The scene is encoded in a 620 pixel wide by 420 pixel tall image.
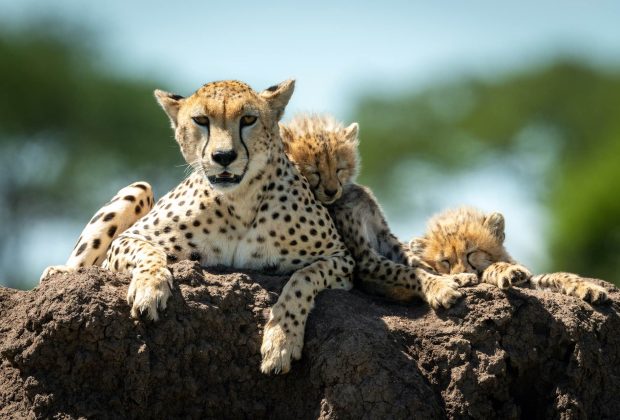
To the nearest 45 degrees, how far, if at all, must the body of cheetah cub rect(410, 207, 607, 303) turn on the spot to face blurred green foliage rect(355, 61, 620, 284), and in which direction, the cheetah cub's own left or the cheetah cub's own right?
approximately 180°

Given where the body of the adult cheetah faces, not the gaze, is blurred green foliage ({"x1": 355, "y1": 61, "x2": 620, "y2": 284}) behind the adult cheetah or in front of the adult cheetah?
behind

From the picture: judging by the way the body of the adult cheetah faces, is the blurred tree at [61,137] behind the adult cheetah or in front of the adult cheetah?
behind

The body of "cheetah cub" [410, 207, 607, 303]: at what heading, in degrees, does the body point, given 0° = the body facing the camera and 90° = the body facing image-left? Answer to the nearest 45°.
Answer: approximately 0°

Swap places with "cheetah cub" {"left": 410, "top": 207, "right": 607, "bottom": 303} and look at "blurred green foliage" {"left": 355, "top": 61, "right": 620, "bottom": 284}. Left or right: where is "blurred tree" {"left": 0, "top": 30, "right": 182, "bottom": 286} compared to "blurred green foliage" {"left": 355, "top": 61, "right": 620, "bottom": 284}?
left

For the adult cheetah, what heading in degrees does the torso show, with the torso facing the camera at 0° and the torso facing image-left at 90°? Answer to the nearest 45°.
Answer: approximately 0°

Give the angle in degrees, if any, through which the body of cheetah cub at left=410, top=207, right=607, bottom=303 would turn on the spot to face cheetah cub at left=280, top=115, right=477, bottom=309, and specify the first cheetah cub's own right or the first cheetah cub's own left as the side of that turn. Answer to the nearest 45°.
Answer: approximately 90° to the first cheetah cub's own right

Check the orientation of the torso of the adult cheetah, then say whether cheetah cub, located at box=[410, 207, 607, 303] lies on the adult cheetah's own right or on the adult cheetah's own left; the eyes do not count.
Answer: on the adult cheetah's own left

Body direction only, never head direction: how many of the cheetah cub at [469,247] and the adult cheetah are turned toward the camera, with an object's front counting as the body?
2
